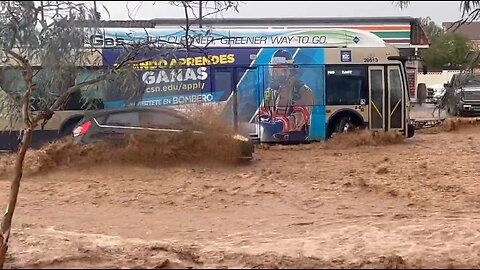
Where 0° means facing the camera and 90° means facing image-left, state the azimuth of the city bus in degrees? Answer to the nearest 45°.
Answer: approximately 270°

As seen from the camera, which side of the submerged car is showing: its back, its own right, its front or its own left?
right

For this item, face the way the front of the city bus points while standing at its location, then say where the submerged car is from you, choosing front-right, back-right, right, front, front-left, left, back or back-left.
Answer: back-right

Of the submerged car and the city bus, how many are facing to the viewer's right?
2
